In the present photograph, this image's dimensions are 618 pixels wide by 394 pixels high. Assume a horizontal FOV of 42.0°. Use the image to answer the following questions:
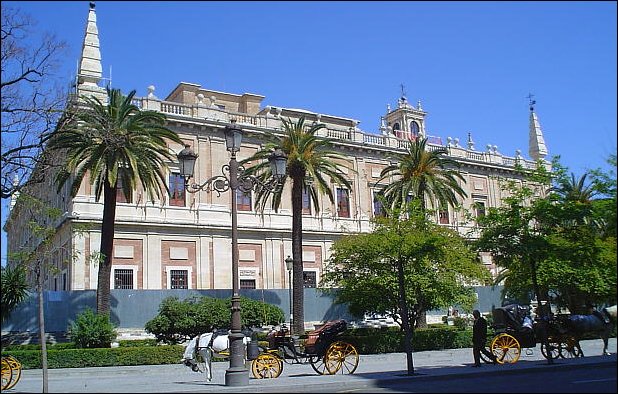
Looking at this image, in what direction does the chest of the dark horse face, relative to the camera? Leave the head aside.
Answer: to the viewer's right

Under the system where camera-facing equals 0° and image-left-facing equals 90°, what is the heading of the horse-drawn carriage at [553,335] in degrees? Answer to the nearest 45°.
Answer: approximately 270°

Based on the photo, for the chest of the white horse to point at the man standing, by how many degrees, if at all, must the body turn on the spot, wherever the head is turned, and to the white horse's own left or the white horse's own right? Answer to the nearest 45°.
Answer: approximately 180°

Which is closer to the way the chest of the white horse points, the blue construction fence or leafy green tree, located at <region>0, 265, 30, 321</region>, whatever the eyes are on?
the leafy green tree

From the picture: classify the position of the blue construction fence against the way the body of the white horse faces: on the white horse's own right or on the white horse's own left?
on the white horse's own right

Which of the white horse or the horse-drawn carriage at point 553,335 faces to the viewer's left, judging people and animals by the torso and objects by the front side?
the white horse

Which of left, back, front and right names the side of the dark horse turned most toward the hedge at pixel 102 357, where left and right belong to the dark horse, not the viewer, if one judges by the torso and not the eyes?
back

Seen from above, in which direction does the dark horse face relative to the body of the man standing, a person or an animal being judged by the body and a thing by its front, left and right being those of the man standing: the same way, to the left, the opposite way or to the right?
the opposite way

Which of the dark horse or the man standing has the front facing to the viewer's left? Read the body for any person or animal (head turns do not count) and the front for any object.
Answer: the man standing

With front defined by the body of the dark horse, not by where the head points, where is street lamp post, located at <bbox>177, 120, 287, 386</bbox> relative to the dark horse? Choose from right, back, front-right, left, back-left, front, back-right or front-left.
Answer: back-right

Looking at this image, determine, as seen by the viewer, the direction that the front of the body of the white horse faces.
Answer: to the viewer's left

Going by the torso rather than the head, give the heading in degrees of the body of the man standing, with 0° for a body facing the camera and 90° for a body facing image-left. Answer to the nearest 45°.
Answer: approximately 90°

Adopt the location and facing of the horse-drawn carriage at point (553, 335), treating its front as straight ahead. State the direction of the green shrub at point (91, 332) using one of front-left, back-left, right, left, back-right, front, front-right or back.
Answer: back

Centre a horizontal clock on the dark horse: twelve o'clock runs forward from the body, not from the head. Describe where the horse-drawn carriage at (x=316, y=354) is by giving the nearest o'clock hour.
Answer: The horse-drawn carriage is roughly at 5 o'clock from the dark horse.
